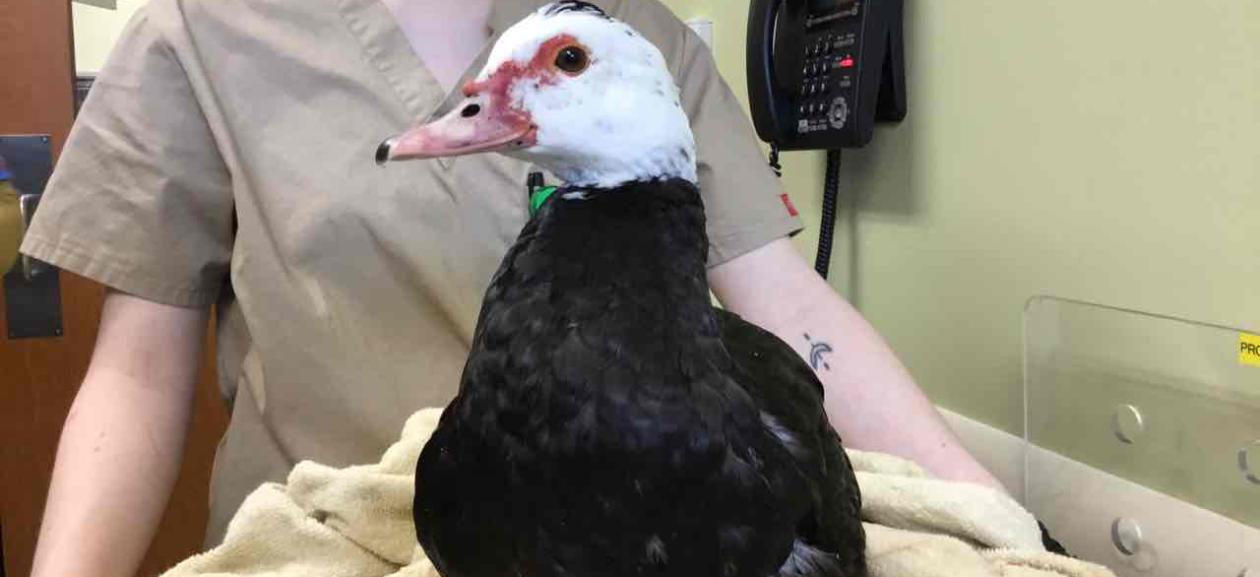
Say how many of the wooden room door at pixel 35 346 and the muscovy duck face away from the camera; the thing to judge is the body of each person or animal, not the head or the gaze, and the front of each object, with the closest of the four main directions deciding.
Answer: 0

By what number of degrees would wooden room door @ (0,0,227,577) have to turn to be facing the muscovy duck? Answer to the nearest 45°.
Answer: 0° — it already faces it

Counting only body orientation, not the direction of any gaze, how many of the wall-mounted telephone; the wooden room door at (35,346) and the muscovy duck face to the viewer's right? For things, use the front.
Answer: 0

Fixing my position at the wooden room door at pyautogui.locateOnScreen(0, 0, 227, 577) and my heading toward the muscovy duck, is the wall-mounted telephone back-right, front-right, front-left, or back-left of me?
front-left

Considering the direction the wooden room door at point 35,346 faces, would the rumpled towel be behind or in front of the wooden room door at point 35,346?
in front

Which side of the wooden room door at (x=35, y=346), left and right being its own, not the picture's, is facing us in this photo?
front

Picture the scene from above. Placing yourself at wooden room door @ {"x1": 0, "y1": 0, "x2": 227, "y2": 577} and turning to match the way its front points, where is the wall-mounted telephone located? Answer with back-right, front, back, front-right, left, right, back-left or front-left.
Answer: front-left

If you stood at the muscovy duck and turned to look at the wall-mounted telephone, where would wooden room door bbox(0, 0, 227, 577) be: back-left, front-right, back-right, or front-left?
front-left

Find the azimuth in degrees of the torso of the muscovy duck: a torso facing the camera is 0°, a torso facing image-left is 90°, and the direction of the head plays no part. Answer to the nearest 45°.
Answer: approximately 45°

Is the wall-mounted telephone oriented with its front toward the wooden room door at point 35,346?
no

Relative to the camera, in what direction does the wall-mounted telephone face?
facing the viewer and to the left of the viewer

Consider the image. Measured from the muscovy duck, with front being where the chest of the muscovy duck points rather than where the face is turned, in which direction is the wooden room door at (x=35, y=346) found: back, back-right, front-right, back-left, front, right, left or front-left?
right
